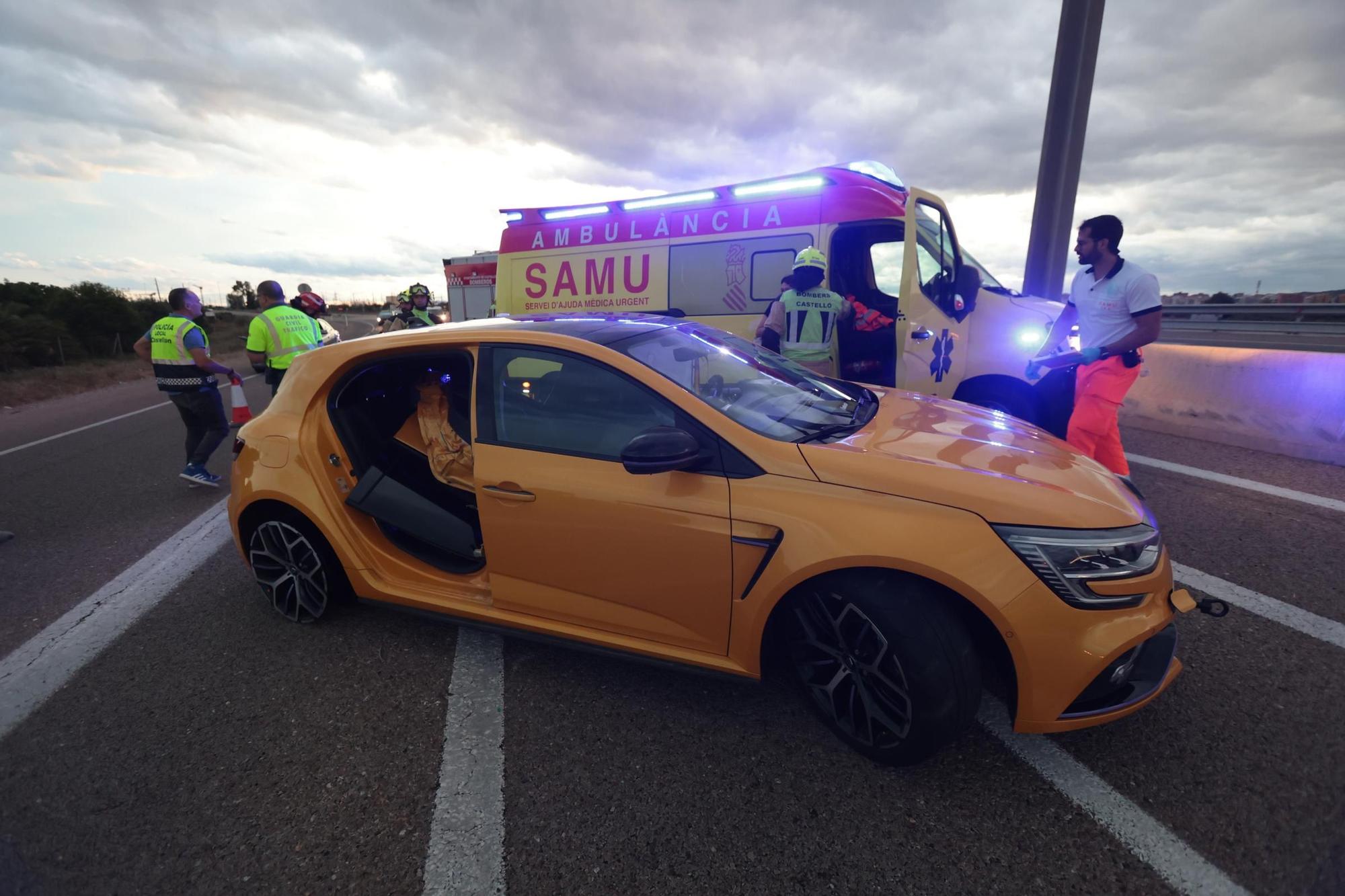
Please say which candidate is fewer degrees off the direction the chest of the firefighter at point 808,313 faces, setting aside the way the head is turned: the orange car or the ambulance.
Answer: the ambulance

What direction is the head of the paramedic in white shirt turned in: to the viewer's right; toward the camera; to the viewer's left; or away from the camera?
to the viewer's left

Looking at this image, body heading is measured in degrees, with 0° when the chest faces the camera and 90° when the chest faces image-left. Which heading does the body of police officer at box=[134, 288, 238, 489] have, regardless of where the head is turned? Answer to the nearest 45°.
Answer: approximately 225°

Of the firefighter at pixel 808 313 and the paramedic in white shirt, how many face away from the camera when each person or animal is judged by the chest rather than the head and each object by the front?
1

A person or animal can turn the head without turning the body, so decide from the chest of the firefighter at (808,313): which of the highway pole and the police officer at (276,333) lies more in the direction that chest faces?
the highway pole

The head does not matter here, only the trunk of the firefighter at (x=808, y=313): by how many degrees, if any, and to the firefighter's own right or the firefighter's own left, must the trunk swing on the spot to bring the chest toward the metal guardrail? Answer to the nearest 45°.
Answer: approximately 45° to the firefighter's own right

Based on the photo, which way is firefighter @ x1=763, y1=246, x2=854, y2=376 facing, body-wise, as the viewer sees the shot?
away from the camera

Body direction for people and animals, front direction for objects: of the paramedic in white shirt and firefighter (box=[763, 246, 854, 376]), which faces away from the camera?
the firefighter

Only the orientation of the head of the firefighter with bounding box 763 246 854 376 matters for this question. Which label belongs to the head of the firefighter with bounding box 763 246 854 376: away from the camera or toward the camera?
away from the camera

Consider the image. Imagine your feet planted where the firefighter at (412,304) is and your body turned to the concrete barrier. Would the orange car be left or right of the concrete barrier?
right

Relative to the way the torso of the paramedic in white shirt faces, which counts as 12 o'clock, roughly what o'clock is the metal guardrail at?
The metal guardrail is roughly at 5 o'clock from the paramedic in white shirt.

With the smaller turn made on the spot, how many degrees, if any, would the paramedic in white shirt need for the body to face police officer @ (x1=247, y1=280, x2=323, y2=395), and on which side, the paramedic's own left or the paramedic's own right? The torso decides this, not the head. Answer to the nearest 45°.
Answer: approximately 45° to the paramedic's own right

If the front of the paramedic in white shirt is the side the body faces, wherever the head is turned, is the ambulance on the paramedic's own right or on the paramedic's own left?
on the paramedic's own right
